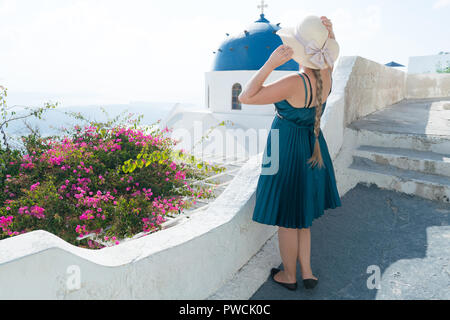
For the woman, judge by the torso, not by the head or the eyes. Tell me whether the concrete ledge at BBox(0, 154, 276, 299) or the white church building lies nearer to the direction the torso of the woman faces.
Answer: the white church building

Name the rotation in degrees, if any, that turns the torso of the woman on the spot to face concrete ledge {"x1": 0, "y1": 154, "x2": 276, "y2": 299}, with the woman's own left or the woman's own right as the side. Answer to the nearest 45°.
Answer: approximately 90° to the woman's own left

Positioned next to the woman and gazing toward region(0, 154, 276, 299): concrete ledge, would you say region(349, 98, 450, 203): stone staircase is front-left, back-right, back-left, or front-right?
back-right

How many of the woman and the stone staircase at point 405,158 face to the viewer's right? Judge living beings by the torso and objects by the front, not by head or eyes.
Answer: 0

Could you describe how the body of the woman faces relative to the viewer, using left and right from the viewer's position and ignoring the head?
facing away from the viewer and to the left of the viewer

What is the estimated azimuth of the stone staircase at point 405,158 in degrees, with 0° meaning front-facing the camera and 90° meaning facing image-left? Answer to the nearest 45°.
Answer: approximately 45°

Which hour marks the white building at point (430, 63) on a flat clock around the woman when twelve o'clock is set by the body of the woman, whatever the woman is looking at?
The white building is roughly at 2 o'clock from the woman.

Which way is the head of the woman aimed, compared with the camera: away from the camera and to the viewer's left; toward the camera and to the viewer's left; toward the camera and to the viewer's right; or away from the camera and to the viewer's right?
away from the camera and to the viewer's left

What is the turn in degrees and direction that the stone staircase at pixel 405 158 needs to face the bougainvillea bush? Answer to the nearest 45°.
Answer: approximately 45° to its right

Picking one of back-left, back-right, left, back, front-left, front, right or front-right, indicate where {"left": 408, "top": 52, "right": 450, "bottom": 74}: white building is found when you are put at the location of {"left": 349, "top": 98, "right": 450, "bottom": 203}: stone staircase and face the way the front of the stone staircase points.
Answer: back-right
